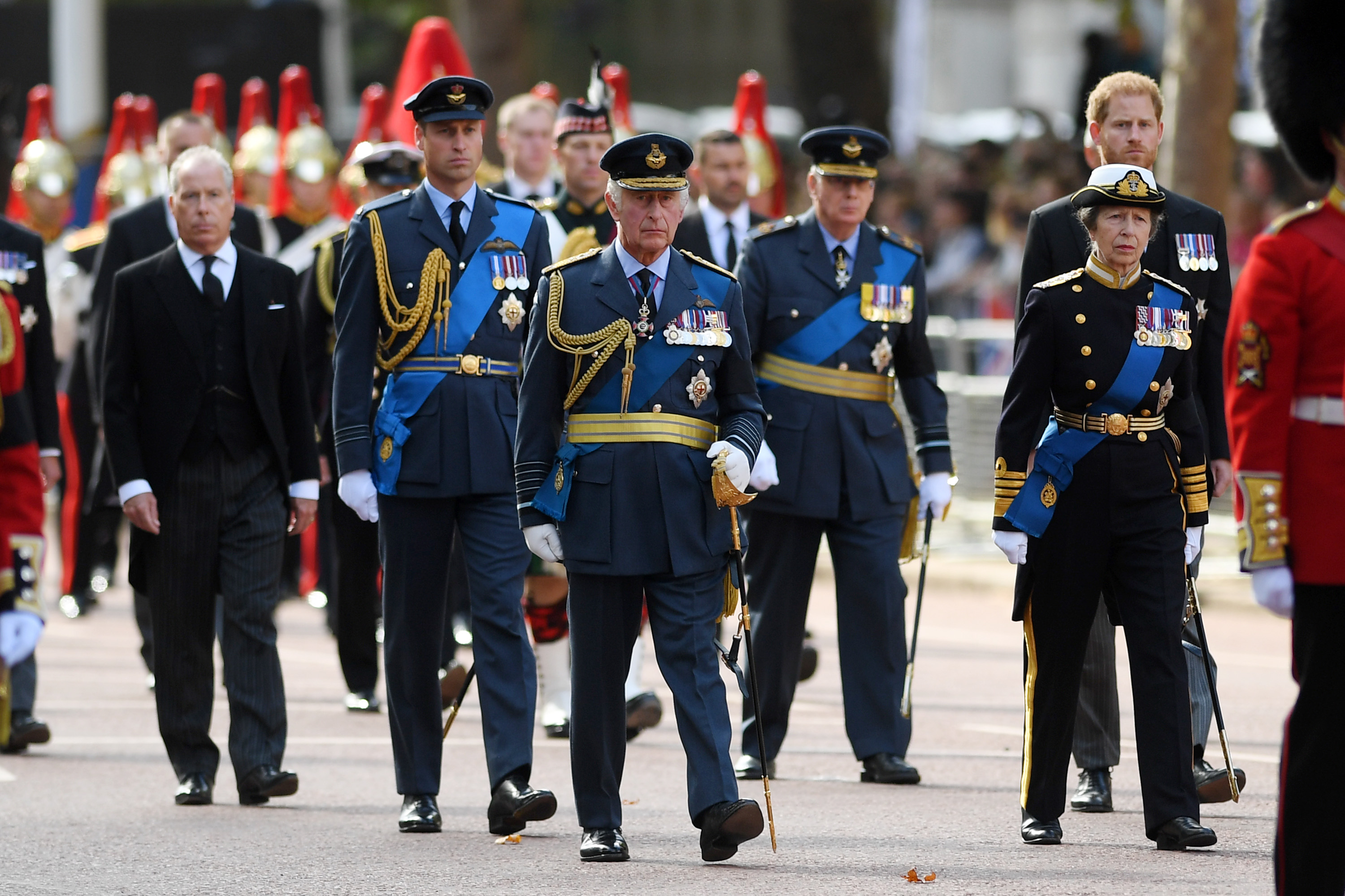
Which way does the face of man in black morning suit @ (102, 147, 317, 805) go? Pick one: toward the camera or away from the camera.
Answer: toward the camera

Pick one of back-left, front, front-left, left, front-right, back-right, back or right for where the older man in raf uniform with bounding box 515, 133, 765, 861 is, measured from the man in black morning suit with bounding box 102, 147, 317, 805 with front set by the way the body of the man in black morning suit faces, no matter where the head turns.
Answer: front-left

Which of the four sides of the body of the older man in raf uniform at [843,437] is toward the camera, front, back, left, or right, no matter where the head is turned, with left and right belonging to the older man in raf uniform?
front

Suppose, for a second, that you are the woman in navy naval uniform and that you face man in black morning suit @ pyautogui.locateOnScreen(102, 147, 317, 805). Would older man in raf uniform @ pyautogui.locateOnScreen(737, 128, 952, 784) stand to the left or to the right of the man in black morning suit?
right

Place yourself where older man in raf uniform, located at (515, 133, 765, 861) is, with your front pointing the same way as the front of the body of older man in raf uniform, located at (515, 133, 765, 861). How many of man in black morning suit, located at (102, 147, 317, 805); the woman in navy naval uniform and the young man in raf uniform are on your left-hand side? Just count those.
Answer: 1

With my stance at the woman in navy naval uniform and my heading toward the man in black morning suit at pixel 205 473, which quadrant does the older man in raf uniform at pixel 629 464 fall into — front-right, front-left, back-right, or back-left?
front-left

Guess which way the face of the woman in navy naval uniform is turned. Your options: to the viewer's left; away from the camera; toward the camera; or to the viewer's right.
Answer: toward the camera

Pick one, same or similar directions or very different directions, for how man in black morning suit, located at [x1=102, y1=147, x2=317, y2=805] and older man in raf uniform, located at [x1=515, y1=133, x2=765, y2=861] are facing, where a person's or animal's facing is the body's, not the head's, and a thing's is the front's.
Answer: same or similar directions

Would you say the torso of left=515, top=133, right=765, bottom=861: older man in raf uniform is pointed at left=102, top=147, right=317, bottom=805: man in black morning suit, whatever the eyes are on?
no

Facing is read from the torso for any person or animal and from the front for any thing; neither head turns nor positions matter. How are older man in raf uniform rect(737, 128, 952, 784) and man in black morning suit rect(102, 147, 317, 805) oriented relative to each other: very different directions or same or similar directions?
same or similar directions

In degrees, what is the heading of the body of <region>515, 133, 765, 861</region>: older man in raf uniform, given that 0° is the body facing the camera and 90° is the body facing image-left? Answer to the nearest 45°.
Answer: approximately 0°

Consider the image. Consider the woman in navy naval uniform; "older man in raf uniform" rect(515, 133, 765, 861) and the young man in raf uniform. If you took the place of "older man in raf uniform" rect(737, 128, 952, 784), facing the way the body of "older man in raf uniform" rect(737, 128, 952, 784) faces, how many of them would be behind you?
0

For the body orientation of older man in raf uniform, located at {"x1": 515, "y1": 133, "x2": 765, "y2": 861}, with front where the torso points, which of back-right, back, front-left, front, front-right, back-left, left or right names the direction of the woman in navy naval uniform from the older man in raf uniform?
left
